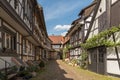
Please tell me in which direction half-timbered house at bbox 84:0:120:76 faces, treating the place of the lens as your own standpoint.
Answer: facing the viewer and to the left of the viewer
